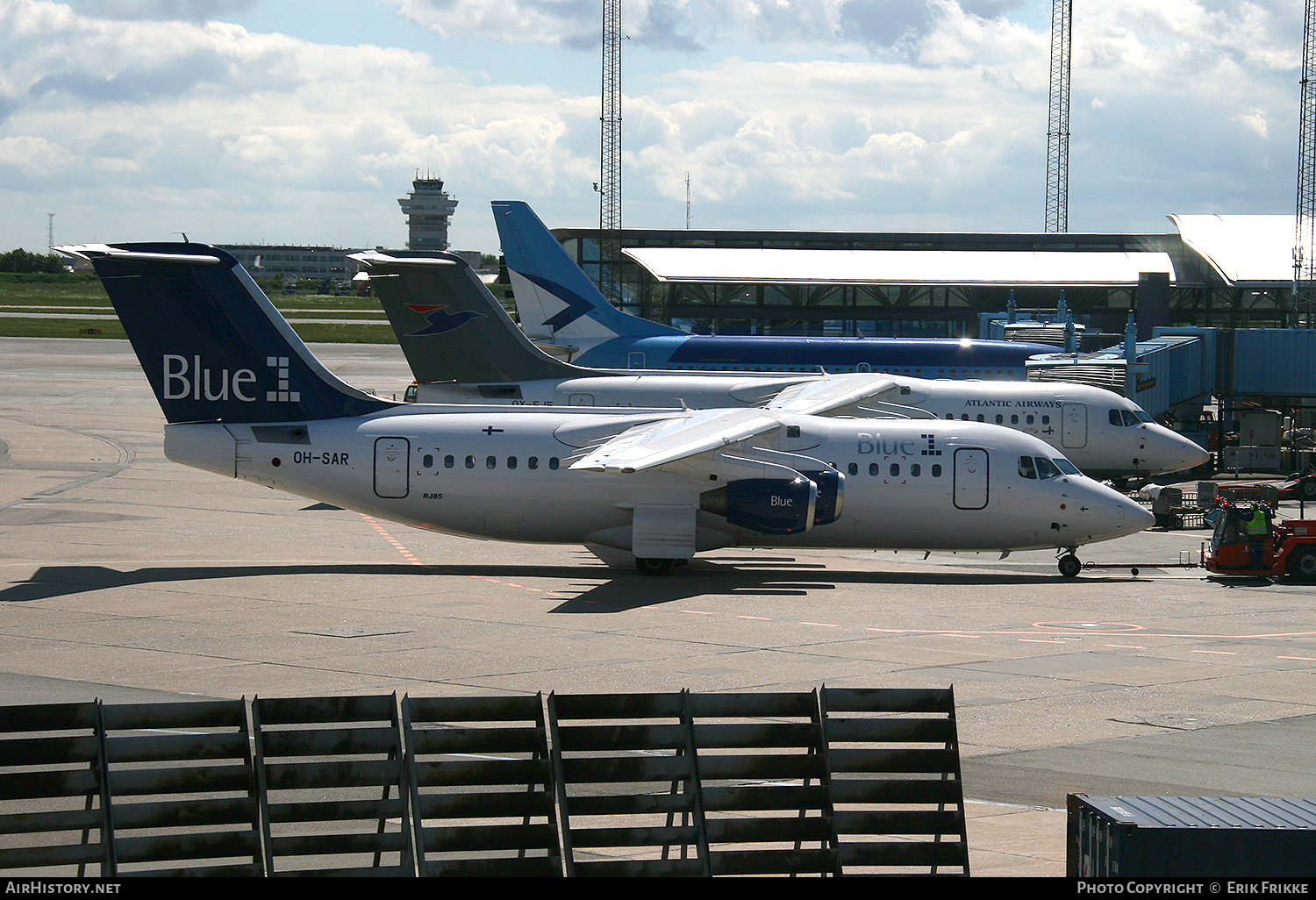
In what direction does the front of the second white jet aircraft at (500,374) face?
to the viewer's right

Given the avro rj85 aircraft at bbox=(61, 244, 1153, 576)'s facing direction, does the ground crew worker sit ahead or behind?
ahead

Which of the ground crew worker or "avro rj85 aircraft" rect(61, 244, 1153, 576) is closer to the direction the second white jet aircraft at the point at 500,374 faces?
the ground crew worker

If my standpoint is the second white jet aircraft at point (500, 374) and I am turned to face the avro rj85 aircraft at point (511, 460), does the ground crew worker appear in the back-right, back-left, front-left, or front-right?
front-left

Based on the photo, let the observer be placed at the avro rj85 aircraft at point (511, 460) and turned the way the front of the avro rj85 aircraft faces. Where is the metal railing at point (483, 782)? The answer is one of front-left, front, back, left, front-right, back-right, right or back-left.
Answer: right

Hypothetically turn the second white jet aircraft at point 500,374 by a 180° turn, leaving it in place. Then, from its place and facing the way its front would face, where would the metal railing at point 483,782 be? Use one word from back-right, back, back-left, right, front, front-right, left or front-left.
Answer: left

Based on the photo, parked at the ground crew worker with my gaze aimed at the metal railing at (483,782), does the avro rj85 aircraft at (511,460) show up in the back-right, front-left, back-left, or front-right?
front-right

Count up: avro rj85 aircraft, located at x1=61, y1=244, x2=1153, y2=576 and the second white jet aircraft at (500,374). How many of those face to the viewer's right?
2

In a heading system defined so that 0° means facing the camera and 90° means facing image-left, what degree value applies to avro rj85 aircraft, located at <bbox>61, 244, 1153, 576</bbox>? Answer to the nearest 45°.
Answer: approximately 270°

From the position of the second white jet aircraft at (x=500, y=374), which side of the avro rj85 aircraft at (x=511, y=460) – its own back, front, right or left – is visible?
left

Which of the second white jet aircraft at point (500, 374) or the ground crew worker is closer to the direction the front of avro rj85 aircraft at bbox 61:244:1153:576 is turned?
the ground crew worker
